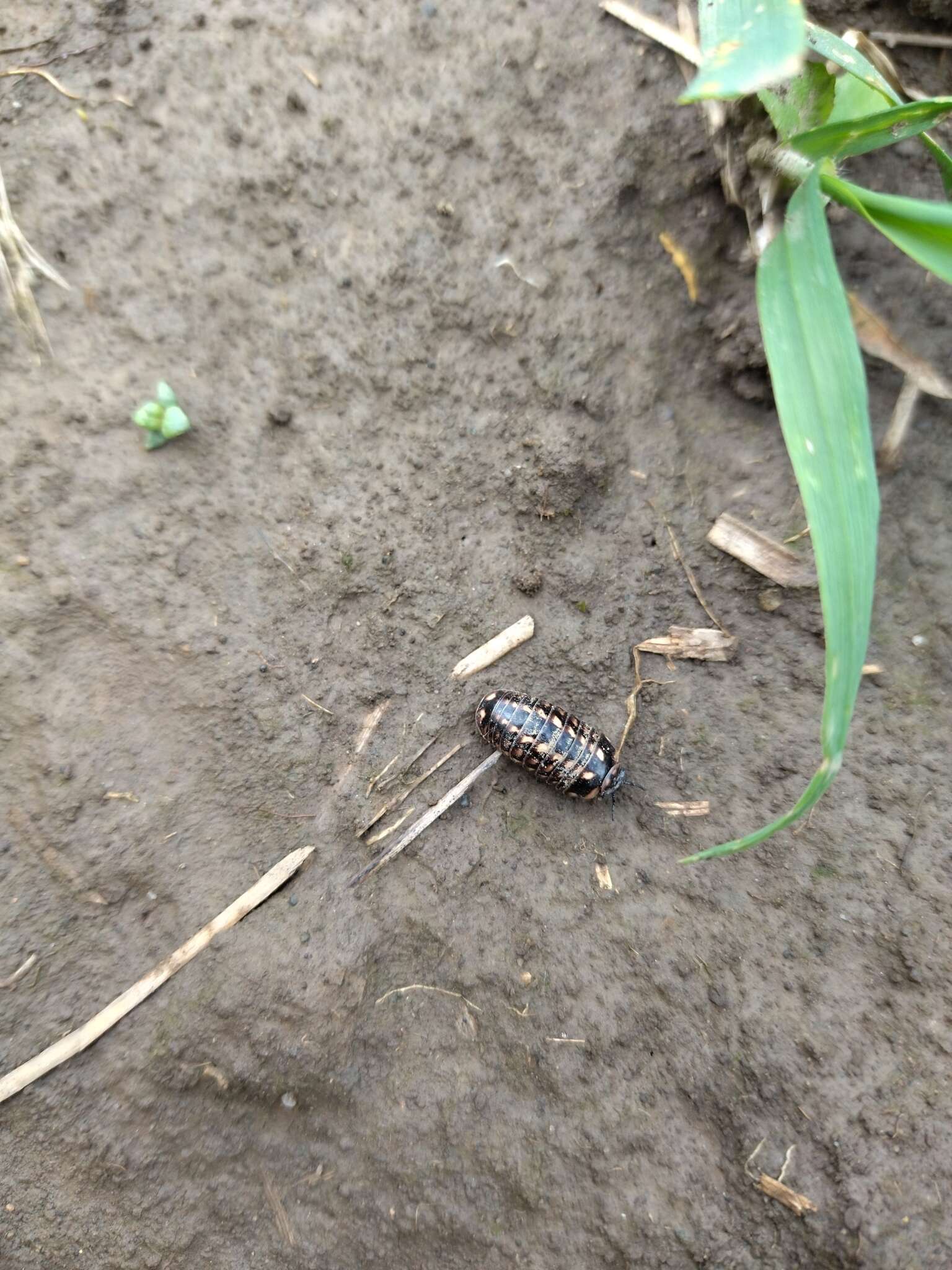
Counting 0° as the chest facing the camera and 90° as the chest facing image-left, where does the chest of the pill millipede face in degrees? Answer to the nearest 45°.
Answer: approximately 315°

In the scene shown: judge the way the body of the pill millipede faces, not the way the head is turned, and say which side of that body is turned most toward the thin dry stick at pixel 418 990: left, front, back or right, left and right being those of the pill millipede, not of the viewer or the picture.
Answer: right

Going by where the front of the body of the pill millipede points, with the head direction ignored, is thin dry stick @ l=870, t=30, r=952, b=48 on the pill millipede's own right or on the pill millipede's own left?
on the pill millipede's own left

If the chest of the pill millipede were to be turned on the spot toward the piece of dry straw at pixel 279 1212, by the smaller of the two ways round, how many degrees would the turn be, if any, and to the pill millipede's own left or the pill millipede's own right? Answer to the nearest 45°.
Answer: approximately 135° to the pill millipede's own right

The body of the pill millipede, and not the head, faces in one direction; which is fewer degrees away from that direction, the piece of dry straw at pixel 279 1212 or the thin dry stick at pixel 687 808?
the thin dry stick

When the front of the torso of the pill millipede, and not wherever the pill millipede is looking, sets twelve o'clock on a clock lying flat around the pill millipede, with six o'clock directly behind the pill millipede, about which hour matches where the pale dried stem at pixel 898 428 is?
The pale dried stem is roughly at 10 o'clock from the pill millipede.

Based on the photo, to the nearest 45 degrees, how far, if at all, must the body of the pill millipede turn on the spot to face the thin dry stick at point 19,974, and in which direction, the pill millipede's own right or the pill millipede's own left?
approximately 135° to the pill millipede's own right

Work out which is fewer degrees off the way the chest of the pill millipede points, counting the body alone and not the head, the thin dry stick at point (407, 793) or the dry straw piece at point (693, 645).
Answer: the dry straw piece

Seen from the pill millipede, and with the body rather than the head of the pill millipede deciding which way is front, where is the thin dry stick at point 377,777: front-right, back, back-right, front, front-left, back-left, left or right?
back-right
